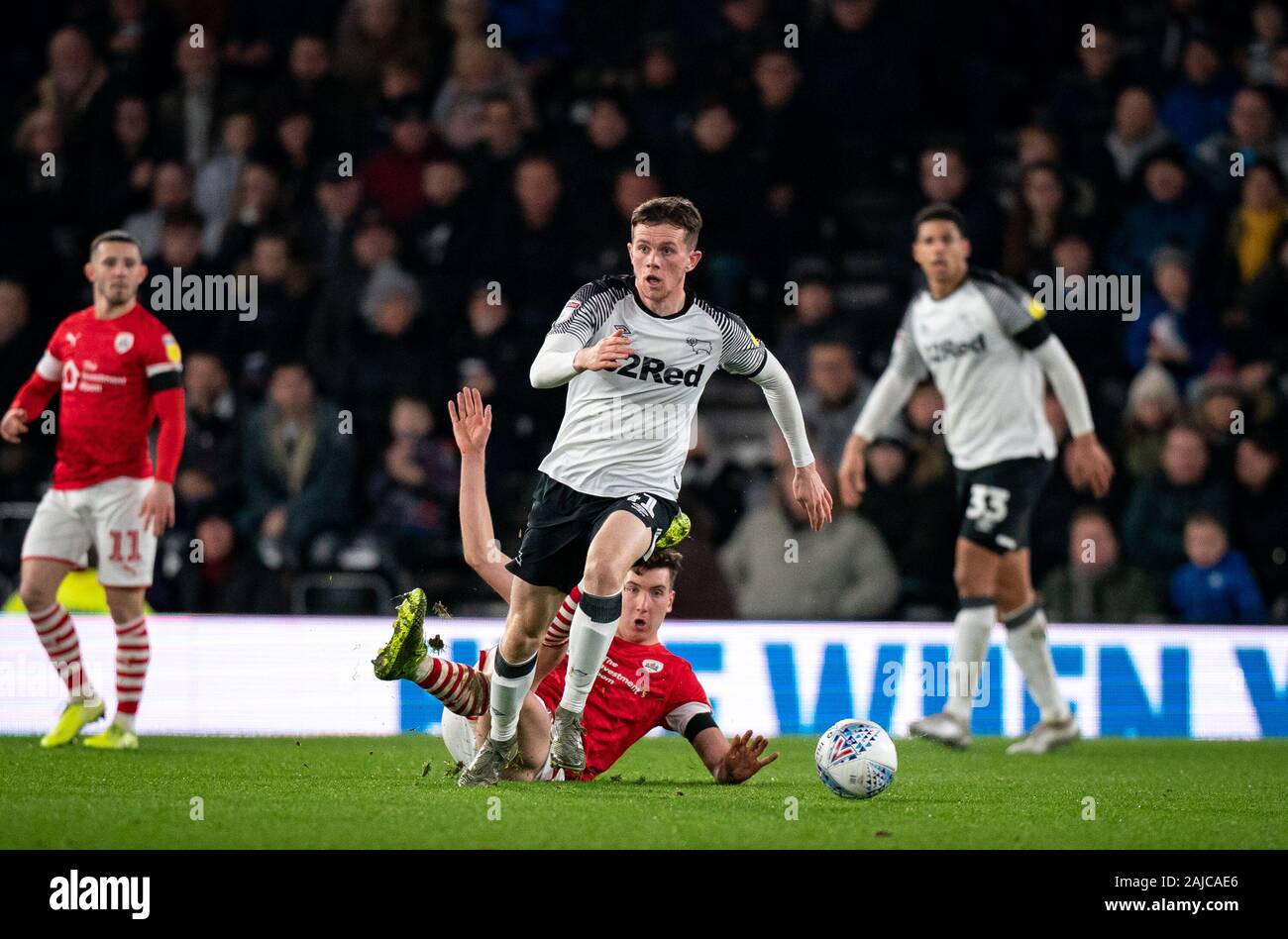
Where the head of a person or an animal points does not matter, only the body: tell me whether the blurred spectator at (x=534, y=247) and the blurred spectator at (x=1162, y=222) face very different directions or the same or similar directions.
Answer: same or similar directions

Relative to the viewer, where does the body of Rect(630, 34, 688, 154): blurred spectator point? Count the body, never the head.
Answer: toward the camera

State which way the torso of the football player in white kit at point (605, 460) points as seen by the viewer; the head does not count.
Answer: toward the camera

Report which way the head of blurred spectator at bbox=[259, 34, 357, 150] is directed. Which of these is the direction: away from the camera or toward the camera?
toward the camera

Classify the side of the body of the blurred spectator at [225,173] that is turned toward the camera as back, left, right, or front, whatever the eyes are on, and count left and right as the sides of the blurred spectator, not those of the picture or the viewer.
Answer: front

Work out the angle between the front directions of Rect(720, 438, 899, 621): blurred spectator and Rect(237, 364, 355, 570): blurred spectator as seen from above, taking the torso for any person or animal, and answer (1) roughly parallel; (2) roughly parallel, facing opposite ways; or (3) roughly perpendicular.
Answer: roughly parallel

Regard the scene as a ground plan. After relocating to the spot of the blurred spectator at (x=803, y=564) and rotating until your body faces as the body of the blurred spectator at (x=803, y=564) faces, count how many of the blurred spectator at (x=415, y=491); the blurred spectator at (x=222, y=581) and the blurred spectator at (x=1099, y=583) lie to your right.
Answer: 2

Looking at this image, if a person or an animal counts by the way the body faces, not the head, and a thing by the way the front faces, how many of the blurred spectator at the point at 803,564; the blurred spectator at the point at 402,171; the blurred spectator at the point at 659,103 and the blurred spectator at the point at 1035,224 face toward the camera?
4

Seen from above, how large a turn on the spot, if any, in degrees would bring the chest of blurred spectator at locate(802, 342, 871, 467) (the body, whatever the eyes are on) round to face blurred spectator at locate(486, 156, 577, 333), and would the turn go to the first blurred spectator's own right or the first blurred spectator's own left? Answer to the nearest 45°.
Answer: approximately 90° to the first blurred spectator's own right

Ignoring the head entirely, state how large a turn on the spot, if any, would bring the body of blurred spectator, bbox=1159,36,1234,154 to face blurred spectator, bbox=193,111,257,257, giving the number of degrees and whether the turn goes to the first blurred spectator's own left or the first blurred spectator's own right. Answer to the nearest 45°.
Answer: approximately 90° to the first blurred spectator's own right

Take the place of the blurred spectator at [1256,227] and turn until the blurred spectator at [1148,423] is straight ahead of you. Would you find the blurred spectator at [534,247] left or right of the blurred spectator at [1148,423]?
right

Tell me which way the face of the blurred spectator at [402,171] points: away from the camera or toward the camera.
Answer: toward the camera

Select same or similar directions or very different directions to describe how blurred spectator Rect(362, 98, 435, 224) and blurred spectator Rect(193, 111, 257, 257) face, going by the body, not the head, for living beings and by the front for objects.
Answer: same or similar directions

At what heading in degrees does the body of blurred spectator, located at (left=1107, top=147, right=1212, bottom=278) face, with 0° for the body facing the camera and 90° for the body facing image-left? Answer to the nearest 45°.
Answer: approximately 0°
